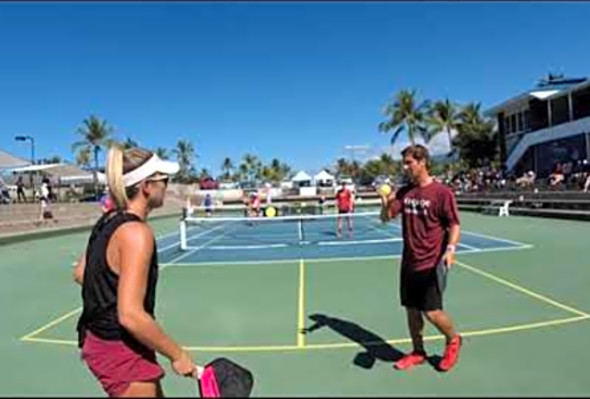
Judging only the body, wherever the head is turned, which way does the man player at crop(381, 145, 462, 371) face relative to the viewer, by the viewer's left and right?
facing the viewer and to the left of the viewer

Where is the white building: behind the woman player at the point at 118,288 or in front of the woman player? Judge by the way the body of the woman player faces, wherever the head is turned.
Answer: in front

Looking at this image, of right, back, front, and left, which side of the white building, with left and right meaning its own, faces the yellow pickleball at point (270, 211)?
front

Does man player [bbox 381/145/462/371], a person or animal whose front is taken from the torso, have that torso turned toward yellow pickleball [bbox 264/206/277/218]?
no

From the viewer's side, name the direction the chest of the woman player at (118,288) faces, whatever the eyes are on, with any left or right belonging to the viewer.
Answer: facing away from the viewer and to the right of the viewer

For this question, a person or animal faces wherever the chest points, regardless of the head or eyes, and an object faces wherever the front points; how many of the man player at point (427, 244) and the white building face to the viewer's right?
0

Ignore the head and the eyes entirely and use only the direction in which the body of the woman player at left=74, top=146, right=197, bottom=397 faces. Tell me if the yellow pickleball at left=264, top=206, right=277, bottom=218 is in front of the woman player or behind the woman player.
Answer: in front

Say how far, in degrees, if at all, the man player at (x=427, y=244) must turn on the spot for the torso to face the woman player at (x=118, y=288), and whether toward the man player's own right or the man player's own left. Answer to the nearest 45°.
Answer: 0° — they already face them

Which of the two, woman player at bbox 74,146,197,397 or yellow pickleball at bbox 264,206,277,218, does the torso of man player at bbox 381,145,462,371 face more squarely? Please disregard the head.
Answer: the woman player

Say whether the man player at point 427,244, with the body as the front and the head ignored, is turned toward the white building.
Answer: no

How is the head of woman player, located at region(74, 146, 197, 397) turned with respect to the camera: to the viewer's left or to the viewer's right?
to the viewer's right

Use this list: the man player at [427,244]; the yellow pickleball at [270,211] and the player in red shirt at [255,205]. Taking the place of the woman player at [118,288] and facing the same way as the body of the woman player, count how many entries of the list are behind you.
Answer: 0
